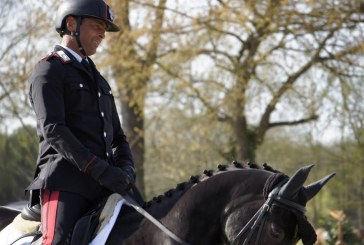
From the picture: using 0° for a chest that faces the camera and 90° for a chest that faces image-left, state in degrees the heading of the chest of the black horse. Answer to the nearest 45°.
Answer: approximately 270°

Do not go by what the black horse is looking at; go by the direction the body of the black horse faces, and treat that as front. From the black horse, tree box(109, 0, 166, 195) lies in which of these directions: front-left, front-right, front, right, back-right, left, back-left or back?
left
